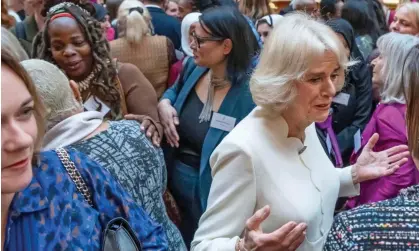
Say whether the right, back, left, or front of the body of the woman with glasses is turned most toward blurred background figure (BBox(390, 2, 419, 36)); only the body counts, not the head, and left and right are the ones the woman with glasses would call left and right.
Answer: back

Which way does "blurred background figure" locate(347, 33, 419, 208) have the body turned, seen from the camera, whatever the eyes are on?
to the viewer's left

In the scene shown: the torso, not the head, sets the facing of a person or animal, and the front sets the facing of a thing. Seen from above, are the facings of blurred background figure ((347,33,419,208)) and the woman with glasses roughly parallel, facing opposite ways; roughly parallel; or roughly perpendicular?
roughly perpendicular

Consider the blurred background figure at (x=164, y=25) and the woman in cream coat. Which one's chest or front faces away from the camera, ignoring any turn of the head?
the blurred background figure

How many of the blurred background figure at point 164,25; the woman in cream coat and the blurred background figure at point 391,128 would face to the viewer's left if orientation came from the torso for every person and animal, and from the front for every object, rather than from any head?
1

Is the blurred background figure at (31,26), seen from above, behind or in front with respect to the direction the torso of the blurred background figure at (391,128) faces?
in front

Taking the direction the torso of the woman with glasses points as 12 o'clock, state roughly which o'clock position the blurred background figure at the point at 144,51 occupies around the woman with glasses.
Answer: The blurred background figure is roughly at 4 o'clock from the woman with glasses.

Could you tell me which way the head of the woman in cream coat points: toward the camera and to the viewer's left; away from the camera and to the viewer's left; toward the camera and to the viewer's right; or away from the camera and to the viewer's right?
toward the camera and to the viewer's right
